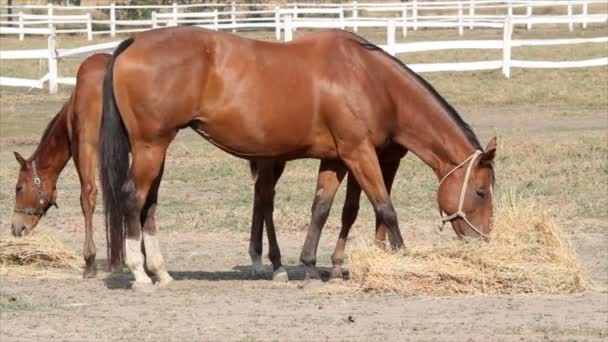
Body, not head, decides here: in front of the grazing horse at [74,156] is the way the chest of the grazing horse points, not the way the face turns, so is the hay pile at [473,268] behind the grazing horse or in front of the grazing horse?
behind

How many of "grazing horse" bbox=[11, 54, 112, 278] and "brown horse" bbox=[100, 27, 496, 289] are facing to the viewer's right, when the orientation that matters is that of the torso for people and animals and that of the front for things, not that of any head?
1

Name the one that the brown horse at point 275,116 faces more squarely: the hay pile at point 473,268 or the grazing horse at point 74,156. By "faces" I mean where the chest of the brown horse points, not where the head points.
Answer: the hay pile

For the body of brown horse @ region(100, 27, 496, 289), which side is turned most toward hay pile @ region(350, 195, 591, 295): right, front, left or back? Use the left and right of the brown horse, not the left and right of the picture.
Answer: front

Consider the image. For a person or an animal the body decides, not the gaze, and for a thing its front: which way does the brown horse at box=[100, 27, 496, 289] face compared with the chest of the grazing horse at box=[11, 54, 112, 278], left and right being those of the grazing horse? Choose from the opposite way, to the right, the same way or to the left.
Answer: the opposite way

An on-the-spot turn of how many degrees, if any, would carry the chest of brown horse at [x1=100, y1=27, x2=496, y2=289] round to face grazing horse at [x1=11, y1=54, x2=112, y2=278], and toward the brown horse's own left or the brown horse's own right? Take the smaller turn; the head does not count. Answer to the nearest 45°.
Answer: approximately 135° to the brown horse's own left

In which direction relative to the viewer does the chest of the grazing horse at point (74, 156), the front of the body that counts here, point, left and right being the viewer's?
facing to the left of the viewer

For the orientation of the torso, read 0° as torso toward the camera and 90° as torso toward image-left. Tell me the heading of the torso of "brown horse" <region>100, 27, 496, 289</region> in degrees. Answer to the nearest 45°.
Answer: approximately 270°

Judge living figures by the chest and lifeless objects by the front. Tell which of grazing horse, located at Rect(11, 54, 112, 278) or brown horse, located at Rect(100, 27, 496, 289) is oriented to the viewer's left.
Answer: the grazing horse

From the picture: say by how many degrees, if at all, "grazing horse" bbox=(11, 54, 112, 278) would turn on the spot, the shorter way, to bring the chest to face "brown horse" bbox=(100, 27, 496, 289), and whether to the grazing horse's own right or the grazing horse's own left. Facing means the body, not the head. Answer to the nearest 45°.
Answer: approximately 135° to the grazing horse's own left
